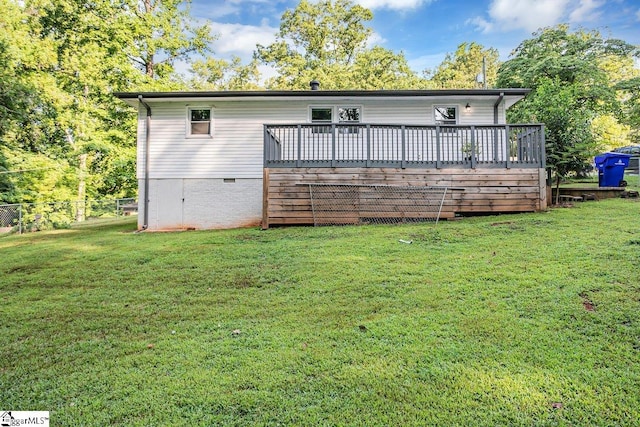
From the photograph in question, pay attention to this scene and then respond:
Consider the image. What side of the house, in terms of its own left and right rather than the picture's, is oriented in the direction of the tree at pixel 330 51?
front

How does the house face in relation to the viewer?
away from the camera

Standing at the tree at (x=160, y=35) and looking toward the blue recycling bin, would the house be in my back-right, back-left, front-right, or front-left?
front-right

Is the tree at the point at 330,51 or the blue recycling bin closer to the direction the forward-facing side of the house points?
the tree

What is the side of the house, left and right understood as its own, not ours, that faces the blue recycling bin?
right

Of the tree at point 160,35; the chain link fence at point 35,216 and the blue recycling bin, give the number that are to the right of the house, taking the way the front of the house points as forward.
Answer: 1

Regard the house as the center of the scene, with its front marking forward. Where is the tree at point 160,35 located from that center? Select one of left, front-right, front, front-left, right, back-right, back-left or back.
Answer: front-left

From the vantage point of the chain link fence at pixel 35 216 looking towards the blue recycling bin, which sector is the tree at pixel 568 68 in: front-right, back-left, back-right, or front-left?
front-left

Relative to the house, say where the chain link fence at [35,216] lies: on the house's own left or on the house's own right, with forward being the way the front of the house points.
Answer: on the house's own left

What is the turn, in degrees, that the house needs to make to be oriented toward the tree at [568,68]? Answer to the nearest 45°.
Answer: approximately 45° to its right
